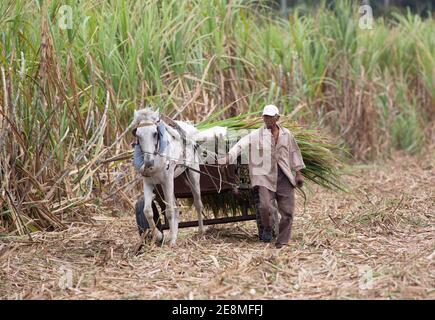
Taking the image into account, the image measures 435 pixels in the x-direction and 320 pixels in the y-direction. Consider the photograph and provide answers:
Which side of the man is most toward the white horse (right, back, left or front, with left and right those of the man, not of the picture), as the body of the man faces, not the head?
right

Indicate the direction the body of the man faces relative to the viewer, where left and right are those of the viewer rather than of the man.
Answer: facing the viewer

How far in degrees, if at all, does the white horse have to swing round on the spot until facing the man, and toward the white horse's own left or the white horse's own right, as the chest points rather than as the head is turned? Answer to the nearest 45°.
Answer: approximately 135° to the white horse's own left

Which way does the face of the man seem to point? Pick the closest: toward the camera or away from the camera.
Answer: toward the camera

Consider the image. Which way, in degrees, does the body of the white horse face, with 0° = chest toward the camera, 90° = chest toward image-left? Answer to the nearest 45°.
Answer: approximately 45°

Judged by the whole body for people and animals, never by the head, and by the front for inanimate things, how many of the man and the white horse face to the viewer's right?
0
